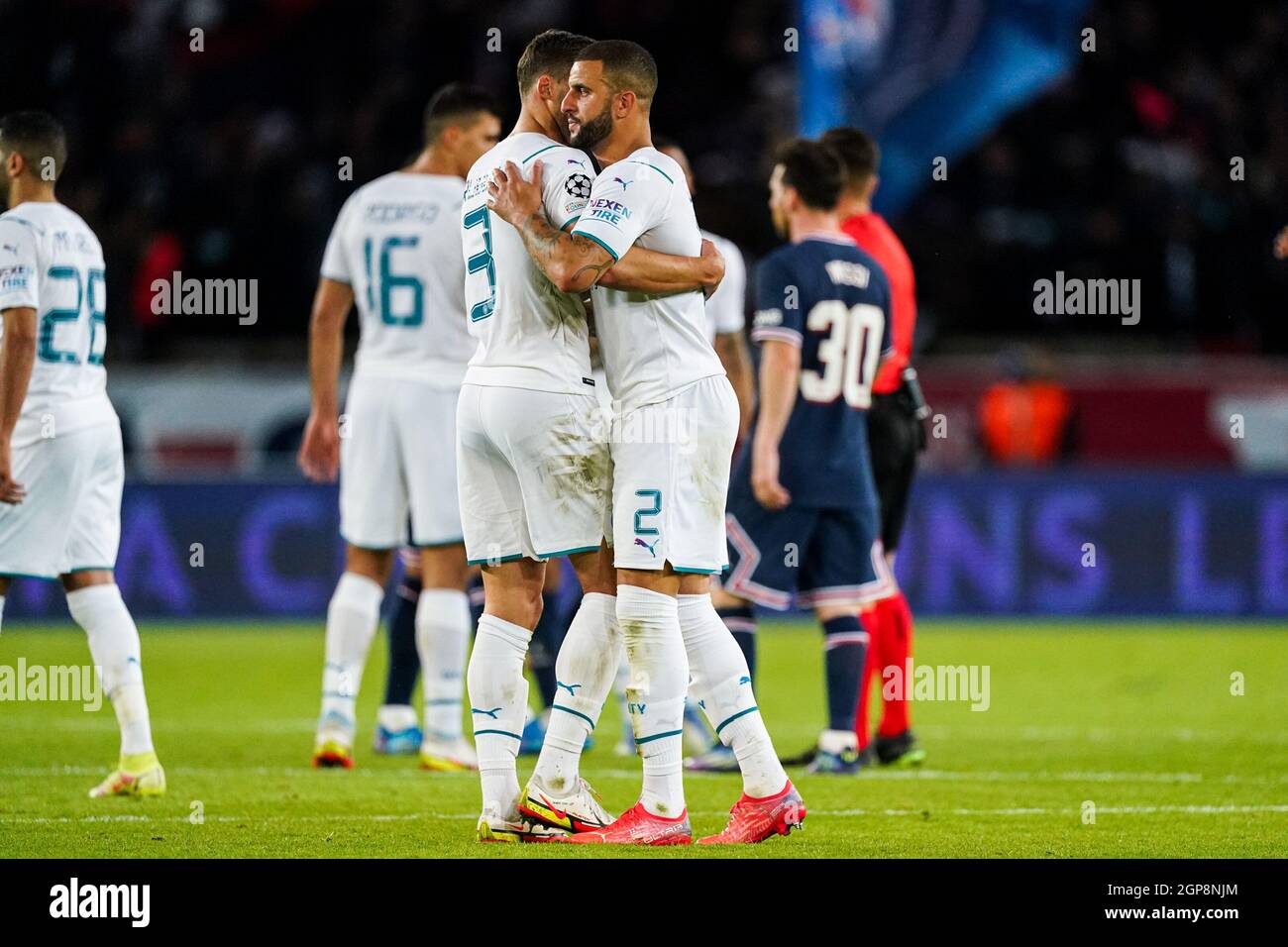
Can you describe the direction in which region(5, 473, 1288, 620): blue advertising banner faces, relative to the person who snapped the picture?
facing the viewer

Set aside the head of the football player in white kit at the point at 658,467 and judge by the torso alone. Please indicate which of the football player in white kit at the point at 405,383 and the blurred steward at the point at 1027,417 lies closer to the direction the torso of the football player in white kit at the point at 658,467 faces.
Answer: the football player in white kit

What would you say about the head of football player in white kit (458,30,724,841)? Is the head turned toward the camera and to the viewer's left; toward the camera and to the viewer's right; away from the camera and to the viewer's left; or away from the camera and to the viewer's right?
away from the camera and to the viewer's right

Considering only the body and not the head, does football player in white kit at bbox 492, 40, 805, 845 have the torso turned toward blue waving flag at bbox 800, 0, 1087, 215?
no

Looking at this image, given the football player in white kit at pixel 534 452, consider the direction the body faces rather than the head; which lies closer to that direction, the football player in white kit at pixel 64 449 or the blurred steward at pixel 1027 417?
the blurred steward

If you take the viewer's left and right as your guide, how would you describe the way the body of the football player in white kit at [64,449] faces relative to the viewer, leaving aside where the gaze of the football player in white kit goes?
facing away from the viewer and to the left of the viewer

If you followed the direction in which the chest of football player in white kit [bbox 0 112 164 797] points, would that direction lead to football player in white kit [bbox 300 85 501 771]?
no

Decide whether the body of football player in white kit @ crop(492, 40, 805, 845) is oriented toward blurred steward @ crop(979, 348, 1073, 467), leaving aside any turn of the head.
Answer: no

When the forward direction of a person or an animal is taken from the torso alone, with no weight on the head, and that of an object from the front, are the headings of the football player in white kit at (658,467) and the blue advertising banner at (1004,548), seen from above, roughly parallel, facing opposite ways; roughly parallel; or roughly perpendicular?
roughly perpendicular

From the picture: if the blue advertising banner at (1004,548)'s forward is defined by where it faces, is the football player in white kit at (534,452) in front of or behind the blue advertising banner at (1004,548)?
in front

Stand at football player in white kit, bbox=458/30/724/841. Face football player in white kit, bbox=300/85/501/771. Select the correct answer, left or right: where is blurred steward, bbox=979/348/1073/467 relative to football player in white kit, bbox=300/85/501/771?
right

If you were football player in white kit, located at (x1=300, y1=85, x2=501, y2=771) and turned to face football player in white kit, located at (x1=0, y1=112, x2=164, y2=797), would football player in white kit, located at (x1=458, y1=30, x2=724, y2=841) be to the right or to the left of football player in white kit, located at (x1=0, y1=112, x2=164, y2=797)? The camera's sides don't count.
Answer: left

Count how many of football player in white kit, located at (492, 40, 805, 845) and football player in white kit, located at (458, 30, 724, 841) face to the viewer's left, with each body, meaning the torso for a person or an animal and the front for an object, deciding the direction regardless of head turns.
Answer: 1

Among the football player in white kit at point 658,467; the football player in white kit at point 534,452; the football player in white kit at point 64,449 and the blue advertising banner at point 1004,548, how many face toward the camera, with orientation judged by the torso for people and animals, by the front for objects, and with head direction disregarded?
1

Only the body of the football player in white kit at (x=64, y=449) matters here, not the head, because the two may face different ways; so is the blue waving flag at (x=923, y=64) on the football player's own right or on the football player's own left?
on the football player's own right

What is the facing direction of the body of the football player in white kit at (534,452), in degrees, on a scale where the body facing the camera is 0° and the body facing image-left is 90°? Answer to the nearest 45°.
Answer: approximately 225°

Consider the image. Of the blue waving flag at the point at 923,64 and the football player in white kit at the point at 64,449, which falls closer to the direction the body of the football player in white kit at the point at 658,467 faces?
the football player in white kit

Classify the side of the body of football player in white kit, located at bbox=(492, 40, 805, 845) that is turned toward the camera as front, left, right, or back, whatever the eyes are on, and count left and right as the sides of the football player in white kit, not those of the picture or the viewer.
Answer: left
